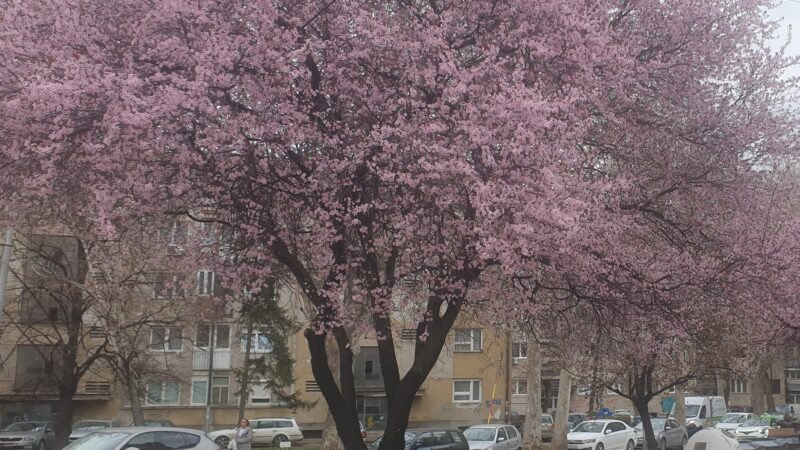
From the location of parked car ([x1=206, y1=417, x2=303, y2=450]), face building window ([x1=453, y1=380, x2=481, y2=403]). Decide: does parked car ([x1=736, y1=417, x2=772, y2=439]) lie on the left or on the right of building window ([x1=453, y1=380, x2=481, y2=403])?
right

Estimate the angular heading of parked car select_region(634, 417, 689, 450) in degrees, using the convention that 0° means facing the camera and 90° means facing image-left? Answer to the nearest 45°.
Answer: approximately 45°

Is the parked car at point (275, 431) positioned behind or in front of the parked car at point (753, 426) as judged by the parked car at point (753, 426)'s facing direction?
in front

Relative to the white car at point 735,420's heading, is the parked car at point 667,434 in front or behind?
in front

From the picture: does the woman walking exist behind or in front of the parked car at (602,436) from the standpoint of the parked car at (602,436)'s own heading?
in front

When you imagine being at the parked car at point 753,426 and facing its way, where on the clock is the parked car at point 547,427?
the parked car at point 547,427 is roughly at 2 o'clock from the parked car at point 753,426.

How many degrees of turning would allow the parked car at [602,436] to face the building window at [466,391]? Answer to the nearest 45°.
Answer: approximately 90° to its right
